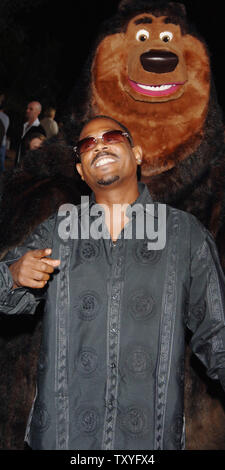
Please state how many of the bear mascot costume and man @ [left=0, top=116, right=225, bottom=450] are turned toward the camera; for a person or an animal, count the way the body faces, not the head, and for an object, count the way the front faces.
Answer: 2

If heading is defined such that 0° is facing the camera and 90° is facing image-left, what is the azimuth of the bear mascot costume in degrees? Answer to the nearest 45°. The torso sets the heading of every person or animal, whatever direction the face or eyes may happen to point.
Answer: approximately 0°
